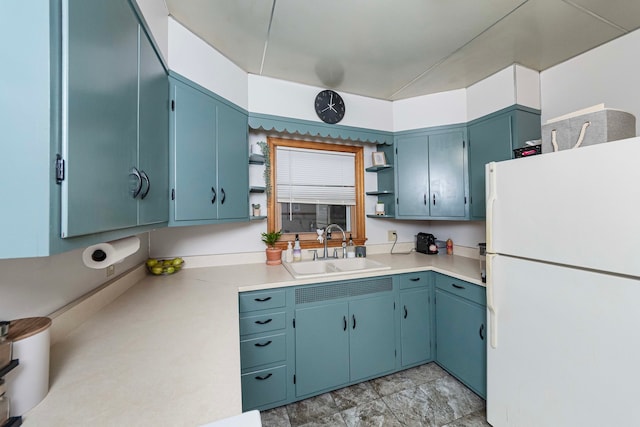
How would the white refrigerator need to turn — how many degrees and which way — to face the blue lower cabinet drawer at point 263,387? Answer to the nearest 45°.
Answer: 0° — it already faces it

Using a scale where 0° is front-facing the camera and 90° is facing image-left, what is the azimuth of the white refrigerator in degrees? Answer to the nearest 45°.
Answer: approximately 45°

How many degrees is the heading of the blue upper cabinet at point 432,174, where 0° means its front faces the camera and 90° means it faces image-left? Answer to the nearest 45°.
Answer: approximately 0°

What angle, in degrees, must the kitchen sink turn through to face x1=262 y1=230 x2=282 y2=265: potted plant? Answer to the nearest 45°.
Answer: approximately 90° to its right

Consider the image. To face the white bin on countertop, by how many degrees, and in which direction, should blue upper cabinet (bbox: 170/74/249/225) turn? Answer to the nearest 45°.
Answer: approximately 90° to its right

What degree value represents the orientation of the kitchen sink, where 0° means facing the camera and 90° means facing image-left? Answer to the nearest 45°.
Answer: approximately 0°

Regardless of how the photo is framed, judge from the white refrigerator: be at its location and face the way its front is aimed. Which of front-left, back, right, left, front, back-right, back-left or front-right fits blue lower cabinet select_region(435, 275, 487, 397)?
right

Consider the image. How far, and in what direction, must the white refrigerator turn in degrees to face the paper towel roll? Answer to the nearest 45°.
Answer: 0° — it already faces it

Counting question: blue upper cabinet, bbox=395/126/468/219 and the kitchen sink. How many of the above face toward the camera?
2
